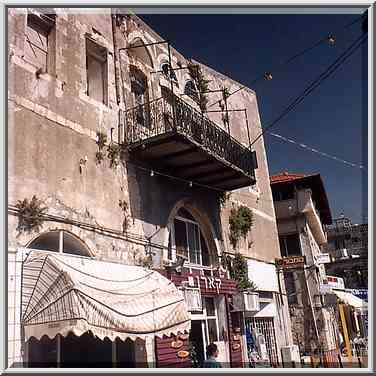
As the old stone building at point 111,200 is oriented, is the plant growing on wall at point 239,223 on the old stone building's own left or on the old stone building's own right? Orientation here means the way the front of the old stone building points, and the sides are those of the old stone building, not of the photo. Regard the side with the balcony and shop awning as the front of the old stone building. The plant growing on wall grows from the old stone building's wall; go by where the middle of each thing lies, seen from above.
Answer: on the old stone building's own left

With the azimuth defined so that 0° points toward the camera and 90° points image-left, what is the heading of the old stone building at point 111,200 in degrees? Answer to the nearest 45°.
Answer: approximately 315°

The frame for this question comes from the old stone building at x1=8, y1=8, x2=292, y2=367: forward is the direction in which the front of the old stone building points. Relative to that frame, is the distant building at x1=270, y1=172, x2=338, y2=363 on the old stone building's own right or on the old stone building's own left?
on the old stone building's own left

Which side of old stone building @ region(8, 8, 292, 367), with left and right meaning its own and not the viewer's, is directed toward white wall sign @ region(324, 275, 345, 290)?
left
